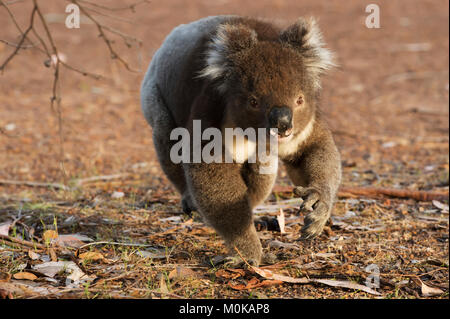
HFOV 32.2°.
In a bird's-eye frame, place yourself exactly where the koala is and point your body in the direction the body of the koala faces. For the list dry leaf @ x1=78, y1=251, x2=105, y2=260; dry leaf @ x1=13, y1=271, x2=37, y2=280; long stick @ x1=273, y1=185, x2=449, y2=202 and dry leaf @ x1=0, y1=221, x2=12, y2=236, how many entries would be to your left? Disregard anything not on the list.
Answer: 1

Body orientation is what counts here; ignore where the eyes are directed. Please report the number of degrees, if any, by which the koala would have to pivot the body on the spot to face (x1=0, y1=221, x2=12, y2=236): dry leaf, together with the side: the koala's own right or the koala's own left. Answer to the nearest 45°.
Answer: approximately 135° to the koala's own right

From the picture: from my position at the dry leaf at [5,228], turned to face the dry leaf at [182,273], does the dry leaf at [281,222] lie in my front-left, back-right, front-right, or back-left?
front-left

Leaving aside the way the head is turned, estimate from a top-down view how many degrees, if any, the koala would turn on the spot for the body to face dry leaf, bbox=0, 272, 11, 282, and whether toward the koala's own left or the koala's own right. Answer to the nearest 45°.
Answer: approximately 90° to the koala's own right

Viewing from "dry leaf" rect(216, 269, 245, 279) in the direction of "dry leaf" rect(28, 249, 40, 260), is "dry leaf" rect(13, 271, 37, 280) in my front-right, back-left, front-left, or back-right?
front-left

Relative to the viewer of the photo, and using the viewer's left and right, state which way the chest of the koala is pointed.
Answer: facing the viewer and to the right of the viewer

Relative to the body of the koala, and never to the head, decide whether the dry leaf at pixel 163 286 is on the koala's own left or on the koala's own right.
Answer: on the koala's own right

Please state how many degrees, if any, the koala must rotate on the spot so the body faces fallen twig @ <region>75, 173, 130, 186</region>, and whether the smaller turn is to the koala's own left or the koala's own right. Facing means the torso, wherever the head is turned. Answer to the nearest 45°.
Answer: approximately 180°

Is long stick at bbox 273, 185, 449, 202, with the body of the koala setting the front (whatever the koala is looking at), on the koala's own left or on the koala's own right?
on the koala's own left
